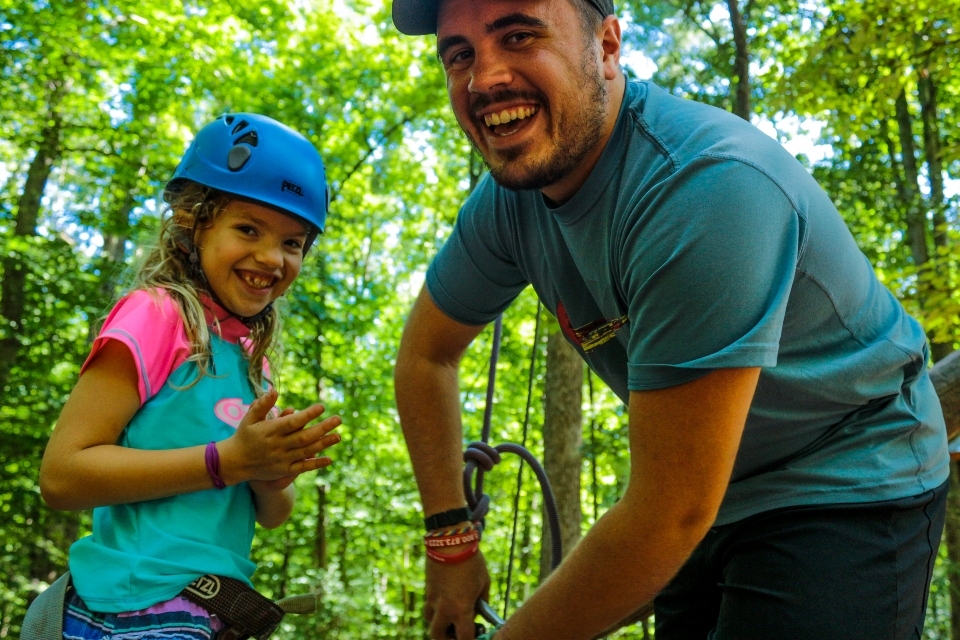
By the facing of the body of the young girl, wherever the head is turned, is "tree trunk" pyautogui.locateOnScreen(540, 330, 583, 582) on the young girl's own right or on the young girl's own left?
on the young girl's own left

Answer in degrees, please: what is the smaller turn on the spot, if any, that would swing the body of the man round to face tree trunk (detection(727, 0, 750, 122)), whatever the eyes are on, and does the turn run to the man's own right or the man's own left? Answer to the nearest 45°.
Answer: approximately 135° to the man's own right

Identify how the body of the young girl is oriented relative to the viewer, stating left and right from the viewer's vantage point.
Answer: facing the viewer and to the right of the viewer

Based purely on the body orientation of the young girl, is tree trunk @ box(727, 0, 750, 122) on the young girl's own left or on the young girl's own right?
on the young girl's own left

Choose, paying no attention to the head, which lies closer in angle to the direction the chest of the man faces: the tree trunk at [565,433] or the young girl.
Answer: the young girl

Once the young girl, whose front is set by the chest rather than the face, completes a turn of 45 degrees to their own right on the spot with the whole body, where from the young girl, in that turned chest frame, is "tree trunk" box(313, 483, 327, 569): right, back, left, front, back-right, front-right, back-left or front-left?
back

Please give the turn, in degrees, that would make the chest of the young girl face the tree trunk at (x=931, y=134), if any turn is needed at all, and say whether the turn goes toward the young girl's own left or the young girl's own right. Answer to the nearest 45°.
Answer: approximately 90° to the young girl's own left

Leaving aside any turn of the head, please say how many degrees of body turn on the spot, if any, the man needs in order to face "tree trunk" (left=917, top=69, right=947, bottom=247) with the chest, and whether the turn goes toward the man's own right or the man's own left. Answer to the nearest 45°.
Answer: approximately 135° to the man's own right

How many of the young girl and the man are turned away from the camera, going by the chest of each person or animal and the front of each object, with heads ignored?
0

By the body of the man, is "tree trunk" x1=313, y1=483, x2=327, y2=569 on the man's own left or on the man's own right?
on the man's own right

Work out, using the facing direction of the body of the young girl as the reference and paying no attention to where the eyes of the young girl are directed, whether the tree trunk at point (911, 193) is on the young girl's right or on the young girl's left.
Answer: on the young girl's left

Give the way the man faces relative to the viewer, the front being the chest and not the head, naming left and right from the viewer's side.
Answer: facing the viewer and to the left of the viewer
